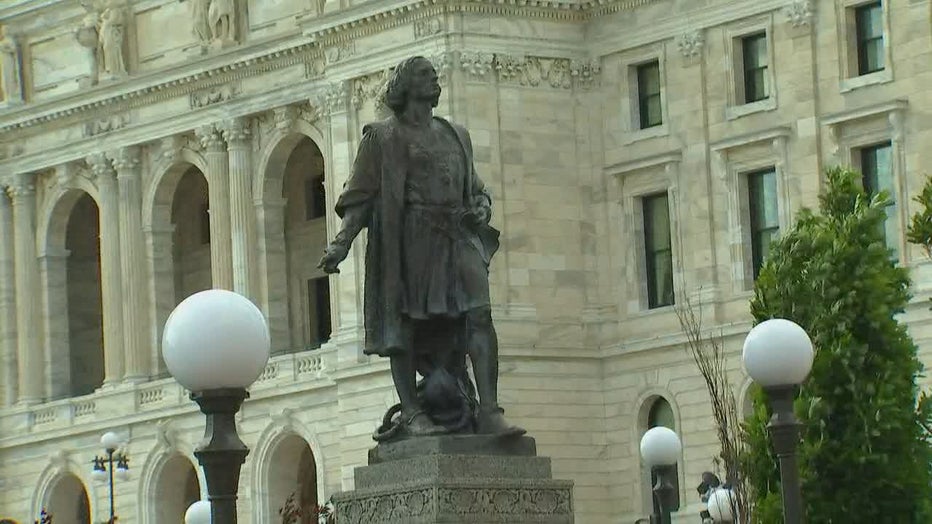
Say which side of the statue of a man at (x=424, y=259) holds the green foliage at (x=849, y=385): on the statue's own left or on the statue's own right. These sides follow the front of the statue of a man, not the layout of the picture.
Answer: on the statue's own left

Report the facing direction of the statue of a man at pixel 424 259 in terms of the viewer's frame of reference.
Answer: facing the viewer and to the right of the viewer

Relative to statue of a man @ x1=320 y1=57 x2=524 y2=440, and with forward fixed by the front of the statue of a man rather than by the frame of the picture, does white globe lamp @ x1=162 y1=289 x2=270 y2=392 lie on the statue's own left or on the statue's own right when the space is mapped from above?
on the statue's own right
